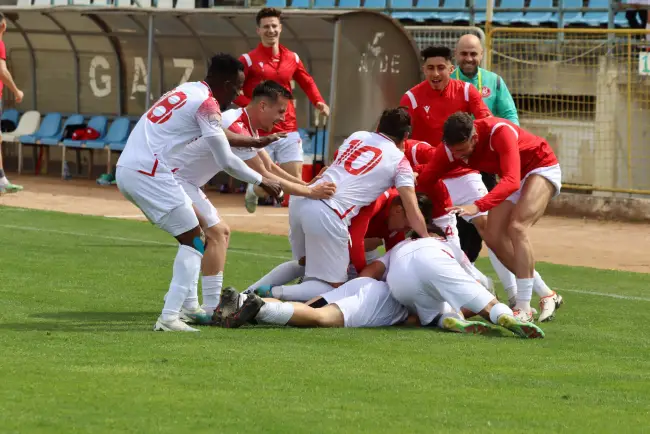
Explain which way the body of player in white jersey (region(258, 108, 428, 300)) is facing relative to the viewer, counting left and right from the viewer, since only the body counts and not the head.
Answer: facing away from the viewer and to the right of the viewer

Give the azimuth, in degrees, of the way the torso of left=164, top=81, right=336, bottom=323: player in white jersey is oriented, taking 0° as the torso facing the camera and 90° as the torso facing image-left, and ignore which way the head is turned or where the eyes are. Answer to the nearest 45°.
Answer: approximately 270°

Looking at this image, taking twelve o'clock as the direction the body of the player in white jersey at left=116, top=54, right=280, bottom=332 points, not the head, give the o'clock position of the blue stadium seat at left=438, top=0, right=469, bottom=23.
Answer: The blue stadium seat is roughly at 11 o'clock from the player in white jersey.

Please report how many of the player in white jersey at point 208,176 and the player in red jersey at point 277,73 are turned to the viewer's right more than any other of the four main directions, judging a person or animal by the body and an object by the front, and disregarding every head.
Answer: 1

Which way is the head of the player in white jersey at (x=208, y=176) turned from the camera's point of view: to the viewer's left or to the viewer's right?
to the viewer's right

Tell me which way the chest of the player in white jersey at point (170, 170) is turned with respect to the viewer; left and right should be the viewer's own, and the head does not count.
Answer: facing away from the viewer and to the right of the viewer

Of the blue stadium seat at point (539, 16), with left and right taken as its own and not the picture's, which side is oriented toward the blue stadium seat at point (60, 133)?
right

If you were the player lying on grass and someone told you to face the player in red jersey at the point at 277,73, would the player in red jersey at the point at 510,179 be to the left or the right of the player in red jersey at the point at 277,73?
right
